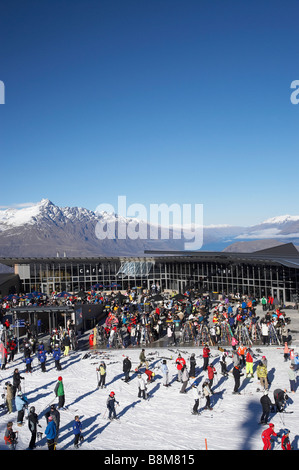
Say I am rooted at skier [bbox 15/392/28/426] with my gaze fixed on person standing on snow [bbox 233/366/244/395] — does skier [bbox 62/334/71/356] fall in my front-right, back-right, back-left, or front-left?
front-left

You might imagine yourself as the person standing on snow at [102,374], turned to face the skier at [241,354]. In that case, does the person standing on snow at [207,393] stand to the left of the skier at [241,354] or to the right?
right

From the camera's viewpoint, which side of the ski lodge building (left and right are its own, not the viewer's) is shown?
front

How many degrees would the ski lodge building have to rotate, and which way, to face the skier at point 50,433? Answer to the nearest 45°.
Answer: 0° — it already faces them

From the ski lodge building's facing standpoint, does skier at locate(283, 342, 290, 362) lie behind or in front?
in front

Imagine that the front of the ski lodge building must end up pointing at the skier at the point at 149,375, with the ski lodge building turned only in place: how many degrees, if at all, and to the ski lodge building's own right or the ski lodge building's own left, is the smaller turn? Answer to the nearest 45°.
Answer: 0° — it already faces them

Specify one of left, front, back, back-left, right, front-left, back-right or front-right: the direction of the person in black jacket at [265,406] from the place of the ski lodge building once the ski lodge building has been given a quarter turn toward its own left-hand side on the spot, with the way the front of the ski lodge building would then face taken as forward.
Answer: right

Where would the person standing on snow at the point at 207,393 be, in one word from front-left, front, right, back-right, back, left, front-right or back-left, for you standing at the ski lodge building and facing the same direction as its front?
front

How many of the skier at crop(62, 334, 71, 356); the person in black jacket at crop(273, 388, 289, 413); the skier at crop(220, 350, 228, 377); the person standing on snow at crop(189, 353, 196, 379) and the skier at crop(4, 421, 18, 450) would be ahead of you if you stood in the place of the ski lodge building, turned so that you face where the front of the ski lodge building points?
5

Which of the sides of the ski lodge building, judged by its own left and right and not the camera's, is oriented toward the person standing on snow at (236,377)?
front

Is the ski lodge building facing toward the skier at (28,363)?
yes

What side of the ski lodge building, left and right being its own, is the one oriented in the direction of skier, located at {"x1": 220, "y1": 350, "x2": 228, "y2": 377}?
front

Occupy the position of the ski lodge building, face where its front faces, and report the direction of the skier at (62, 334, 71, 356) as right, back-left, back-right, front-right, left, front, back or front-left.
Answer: front

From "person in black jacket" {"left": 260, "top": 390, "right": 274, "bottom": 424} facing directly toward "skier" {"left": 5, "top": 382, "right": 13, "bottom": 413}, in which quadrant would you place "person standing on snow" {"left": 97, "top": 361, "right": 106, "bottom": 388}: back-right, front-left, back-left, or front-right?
front-right

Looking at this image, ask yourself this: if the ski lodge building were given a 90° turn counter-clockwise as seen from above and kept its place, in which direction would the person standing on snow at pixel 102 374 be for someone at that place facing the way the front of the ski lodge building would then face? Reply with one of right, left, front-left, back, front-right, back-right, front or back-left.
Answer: right

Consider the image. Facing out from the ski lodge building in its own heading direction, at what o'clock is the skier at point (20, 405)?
The skier is roughly at 12 o'clock from the ski lodge building.

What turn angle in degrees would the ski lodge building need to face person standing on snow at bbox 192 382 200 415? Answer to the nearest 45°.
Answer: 0° — it already faces them

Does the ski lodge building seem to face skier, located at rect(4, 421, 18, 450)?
yes

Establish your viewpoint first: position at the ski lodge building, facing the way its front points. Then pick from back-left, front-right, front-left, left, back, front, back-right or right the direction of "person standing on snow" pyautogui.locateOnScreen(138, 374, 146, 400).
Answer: front
